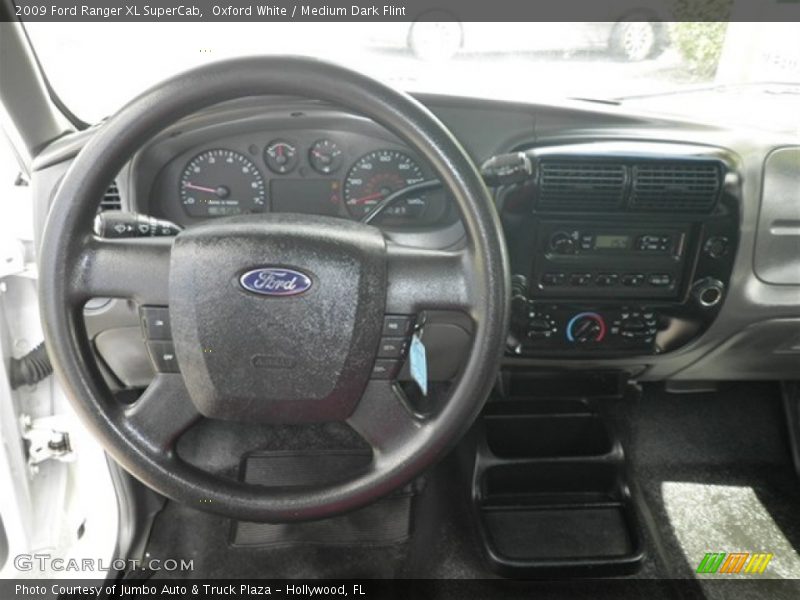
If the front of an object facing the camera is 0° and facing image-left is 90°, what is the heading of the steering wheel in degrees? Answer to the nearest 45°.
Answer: approximately 0°

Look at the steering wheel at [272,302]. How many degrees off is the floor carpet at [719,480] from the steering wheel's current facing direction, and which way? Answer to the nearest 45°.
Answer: approximately 135° to its left
